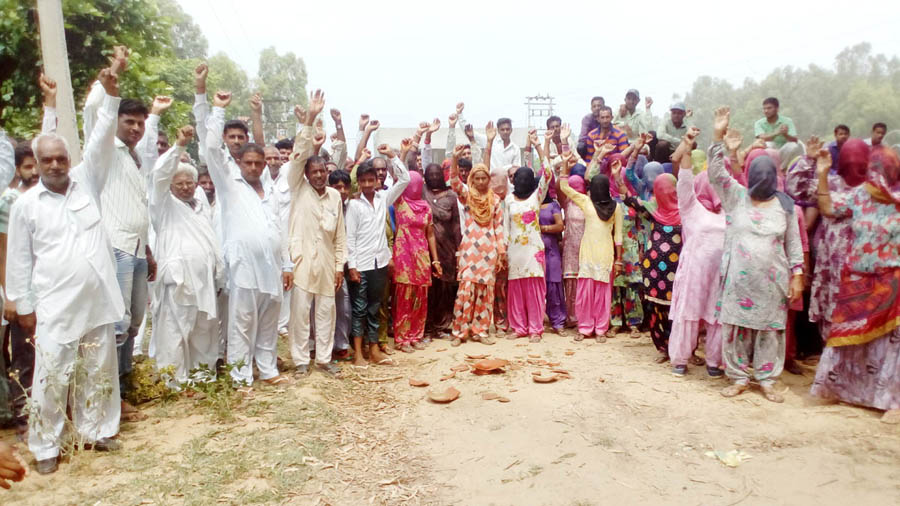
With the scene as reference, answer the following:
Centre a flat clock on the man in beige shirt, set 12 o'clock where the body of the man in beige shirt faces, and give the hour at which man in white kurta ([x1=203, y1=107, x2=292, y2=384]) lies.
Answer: The man in white kurta is roughly at 2 o'clock from the man in beige shirt.

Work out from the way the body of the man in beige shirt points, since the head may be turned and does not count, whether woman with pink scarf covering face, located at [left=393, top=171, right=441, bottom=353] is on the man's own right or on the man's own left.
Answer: on the man's own left

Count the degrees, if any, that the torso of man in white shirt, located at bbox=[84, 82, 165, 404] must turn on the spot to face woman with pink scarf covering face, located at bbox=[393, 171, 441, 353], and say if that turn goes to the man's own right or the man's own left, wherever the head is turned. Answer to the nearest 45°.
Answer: approximately 45° to the man's own left

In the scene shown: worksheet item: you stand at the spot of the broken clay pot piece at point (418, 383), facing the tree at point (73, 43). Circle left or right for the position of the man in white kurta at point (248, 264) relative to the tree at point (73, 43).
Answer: left

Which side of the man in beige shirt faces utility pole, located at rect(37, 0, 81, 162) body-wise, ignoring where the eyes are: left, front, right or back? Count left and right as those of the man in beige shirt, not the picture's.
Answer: right

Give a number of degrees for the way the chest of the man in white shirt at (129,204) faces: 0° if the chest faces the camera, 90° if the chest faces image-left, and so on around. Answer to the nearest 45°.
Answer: approximately 315°

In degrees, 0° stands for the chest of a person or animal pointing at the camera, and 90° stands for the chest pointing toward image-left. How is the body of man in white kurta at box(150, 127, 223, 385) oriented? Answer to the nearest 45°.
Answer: approximately 315°

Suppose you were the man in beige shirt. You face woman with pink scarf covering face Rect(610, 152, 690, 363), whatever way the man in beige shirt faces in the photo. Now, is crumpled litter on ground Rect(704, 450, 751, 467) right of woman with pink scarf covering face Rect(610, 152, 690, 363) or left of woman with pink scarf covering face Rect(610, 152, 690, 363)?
right

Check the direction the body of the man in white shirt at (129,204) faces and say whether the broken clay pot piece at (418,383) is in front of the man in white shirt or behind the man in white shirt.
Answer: in front
